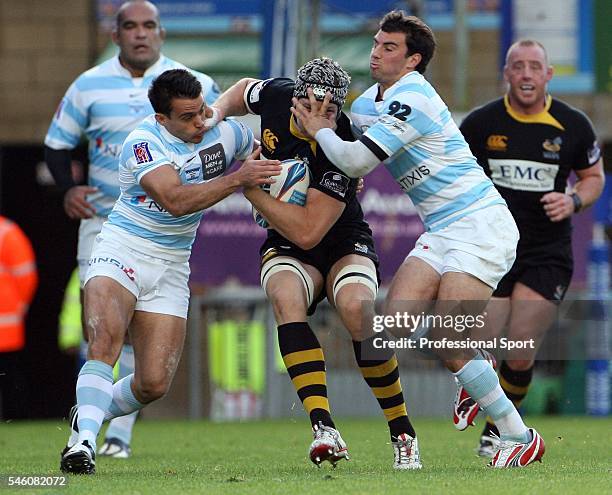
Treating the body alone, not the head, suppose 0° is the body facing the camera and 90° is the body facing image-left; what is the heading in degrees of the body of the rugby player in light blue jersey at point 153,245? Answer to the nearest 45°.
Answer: approximately 315°

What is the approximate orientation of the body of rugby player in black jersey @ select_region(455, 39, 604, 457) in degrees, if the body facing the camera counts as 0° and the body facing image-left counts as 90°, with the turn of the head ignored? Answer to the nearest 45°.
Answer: approximately 0°

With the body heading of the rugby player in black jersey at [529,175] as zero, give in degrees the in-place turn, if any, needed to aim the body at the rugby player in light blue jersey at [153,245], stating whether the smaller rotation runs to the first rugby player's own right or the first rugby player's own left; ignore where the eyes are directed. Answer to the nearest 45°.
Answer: approximately 45° to the first rugby player's own right

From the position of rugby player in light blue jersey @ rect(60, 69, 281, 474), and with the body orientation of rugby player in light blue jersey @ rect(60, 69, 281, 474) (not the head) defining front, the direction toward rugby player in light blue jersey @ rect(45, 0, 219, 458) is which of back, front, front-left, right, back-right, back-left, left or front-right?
back-left

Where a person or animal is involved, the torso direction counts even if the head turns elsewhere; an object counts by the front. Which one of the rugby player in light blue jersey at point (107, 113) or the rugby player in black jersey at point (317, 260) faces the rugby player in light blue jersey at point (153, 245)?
the rugby player in light blue jersey at point (107, 113)

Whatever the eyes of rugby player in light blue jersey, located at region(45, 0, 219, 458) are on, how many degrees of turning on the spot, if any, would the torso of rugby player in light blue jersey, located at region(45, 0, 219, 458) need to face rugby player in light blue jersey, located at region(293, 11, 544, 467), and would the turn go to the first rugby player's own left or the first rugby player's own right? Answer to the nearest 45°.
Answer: approximately 45° to the first rugby player's own left

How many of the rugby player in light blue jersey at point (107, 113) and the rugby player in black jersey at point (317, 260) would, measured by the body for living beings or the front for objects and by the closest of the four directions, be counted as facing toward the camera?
2

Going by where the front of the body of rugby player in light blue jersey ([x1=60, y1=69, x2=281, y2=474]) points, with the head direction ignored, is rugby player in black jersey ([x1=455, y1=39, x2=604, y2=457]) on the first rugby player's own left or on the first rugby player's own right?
on the first rugby player's own left
